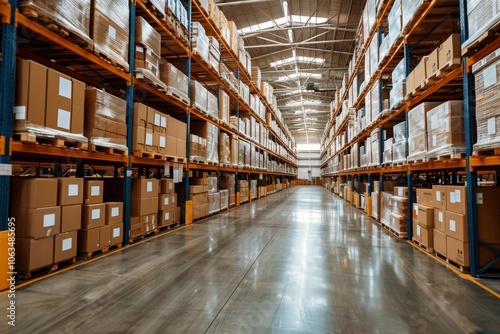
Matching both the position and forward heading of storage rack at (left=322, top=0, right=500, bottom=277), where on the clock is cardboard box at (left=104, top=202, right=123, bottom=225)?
The cardboard box is roughly at 11 o'clock from the storage rack.

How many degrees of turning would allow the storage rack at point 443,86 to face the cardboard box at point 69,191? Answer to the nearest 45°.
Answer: approximately 45° to its left

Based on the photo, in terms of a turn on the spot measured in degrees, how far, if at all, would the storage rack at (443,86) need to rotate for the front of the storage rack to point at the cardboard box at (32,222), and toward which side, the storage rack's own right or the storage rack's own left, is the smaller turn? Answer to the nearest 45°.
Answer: approximately 45° to the storage rack's own left

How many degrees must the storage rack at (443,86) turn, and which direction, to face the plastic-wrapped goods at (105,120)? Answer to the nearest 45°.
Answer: approximately 45° to its left

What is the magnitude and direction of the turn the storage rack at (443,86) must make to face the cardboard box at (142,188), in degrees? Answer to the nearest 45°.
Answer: approximately 45° to its left

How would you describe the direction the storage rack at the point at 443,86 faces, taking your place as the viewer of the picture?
facing to the left of the viewer
